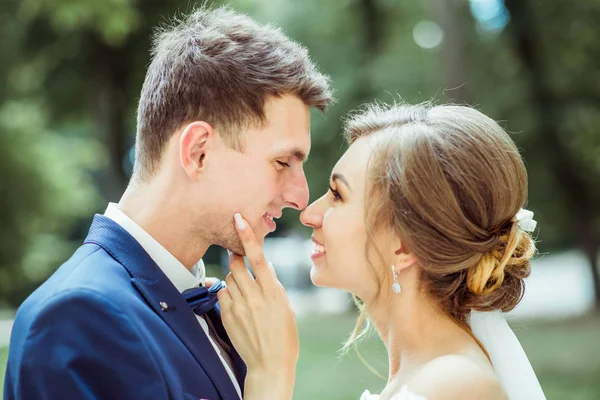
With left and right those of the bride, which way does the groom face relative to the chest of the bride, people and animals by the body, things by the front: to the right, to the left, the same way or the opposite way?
the opposite way

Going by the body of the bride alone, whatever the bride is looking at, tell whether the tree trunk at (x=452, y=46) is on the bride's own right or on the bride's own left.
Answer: on the bride's own right

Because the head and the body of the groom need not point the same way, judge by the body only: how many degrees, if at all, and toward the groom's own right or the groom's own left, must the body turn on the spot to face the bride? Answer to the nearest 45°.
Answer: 0° — they already face them

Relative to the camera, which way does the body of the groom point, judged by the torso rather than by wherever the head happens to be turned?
to the viewer's right

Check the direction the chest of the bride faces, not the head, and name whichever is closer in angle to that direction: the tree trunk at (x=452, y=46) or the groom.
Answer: the groom

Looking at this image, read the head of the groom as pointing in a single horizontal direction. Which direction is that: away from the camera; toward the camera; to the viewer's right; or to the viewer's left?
to the viewer's right

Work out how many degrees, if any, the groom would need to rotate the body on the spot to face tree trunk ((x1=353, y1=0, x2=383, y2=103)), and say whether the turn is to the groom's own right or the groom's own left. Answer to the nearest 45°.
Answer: approximately 90° to the groom's own left

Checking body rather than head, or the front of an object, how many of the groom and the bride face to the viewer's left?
1

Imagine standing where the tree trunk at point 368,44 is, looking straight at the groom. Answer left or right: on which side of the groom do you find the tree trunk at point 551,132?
left

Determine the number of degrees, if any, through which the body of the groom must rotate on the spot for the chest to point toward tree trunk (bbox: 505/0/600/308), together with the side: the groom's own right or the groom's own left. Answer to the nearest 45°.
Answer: approximately 45° to the groom's own left

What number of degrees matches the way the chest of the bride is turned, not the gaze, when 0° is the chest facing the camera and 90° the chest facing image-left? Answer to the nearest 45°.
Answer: approximately 90°

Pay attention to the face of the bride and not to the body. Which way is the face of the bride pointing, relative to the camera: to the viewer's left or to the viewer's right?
to the viewer's left

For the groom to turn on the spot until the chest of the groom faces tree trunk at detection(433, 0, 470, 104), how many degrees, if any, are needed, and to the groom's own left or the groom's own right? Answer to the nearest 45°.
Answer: approximately 45° to the groom's own left
